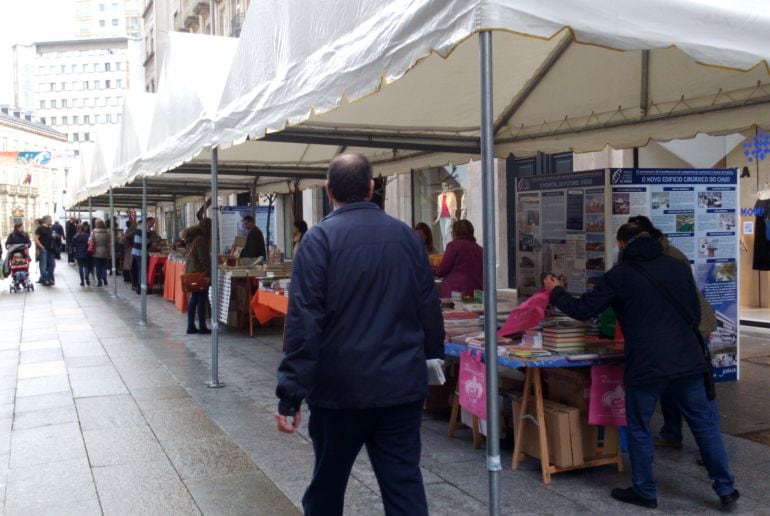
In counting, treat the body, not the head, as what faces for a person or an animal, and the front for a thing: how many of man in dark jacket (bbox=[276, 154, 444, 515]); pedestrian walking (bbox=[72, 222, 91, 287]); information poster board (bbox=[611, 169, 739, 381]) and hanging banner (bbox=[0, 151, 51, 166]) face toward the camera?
2

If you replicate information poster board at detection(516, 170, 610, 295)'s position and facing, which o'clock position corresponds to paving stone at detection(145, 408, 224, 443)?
The paving stone is roughly at 1 o'clock from the information poster board.

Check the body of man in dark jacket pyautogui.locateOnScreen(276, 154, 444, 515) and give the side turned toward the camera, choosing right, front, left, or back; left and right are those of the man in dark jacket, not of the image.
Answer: back

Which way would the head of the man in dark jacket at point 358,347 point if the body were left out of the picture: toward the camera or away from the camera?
away from the camera

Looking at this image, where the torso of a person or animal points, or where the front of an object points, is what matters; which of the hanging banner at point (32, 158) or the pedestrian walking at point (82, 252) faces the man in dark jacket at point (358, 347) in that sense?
the hanging banner

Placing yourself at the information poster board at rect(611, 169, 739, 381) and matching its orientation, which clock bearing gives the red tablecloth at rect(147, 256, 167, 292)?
The red tablecloth is roughly at 4 o'clock from the information poster board.

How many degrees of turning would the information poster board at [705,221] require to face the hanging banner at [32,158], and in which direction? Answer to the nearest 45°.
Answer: approximately 135° to its right

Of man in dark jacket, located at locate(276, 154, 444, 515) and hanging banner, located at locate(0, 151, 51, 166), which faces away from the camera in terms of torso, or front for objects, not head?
the man in dark jacket

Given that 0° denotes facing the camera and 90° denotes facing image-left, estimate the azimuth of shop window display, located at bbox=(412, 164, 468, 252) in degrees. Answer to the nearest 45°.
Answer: approximately 45°

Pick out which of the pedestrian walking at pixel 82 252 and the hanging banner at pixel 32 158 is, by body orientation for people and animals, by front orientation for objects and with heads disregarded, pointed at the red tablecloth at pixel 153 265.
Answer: the hanging banner
